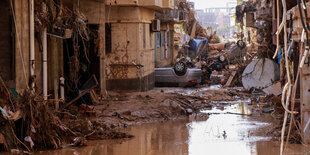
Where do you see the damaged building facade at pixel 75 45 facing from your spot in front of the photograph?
facing the viewer and to the right of the viewer

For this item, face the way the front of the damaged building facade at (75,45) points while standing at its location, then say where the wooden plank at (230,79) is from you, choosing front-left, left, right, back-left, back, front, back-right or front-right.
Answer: left

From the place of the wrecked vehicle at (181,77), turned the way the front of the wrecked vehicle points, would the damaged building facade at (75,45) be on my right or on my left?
on my left

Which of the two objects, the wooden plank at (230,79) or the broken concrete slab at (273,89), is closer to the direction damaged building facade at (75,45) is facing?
the broken concrete slab

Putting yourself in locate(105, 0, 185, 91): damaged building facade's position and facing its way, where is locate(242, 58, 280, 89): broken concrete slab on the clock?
The broken concrete slab is roughly at 11 o'clock from the damaged building facade.

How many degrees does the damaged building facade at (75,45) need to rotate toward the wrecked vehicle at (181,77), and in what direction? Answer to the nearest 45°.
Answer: approximately 90° to its left

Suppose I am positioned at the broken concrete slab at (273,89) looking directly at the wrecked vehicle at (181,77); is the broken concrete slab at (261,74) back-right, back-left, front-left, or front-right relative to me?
front-right

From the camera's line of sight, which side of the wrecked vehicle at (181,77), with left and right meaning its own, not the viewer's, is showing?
left

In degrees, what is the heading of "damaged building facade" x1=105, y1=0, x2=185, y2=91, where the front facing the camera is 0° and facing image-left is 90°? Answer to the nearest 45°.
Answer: approximately 315°
